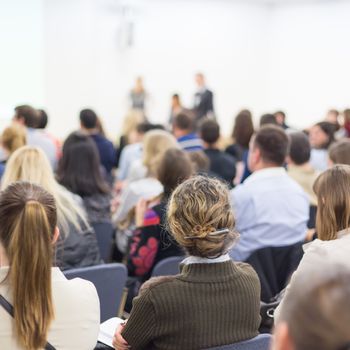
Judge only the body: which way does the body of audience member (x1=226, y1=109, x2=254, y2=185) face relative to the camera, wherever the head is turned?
away from the camera

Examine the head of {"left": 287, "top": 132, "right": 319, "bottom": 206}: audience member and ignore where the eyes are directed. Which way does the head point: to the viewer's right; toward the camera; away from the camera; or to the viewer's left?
away from the camera

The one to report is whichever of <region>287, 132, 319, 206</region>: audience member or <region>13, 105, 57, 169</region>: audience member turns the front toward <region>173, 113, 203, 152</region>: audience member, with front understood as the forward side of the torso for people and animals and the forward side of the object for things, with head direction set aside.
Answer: <region>287, 132, 319, 206</region>: audience member

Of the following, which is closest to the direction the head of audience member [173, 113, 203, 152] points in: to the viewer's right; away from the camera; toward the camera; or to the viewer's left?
away from the camera

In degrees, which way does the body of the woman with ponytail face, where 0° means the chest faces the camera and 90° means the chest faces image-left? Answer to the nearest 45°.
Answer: approximately 180°

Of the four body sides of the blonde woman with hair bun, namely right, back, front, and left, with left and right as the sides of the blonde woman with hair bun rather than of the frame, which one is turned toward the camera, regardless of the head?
back

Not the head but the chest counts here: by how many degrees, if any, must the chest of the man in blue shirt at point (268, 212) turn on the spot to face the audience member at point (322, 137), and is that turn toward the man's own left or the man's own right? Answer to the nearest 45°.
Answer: approximately 45° to the man's own right

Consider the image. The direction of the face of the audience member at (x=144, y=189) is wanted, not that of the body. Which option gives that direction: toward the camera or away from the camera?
away from the camera

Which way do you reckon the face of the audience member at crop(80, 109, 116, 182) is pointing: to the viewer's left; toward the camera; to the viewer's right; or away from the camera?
away from the camera
